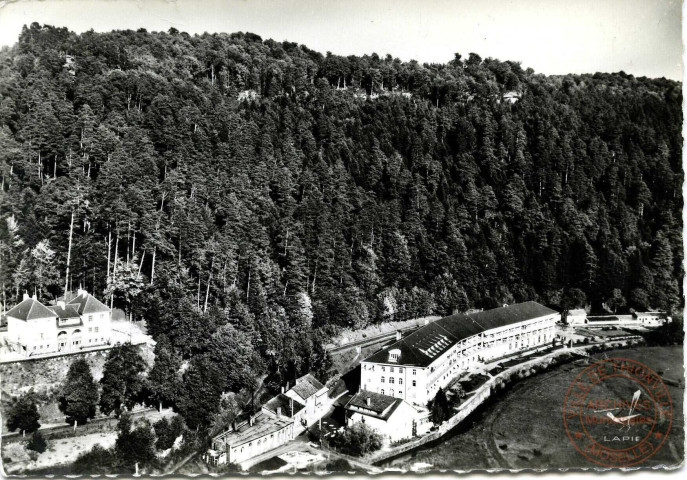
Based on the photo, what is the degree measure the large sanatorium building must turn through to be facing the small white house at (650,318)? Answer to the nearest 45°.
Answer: approximately 45° to its left

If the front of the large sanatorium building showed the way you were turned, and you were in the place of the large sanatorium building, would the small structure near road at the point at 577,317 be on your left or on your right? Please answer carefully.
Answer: on your left

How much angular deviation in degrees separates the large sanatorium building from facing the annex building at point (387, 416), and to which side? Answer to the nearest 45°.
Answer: approximately 45° to its right

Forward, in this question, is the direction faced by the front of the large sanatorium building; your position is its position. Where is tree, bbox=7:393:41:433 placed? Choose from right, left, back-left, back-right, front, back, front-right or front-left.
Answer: right

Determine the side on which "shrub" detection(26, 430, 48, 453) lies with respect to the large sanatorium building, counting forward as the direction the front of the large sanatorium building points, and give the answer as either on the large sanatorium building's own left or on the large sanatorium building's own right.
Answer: on the large sanatorium building's own right

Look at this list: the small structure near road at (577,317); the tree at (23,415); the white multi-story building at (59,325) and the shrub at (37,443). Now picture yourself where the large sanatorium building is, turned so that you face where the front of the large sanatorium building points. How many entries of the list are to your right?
3

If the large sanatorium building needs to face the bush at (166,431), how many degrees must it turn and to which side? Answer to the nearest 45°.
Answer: approximately 90° to its right

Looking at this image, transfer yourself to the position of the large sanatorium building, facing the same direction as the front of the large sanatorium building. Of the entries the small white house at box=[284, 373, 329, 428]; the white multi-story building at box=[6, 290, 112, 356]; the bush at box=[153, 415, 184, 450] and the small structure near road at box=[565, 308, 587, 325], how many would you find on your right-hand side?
3

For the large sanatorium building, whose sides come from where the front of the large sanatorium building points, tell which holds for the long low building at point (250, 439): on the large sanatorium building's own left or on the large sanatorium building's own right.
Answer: on the large sanatorium building's own right

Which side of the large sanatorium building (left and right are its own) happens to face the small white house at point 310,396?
right

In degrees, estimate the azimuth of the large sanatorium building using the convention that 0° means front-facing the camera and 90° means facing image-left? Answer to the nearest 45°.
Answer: approximately 315°

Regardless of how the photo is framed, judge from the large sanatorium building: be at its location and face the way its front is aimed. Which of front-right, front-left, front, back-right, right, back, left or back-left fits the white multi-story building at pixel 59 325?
right
